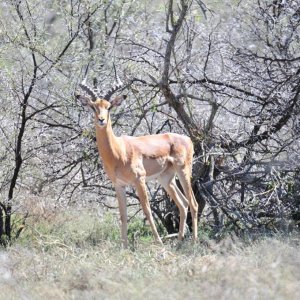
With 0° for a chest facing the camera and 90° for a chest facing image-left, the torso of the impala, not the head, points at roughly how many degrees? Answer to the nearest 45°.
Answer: approximately 45°
